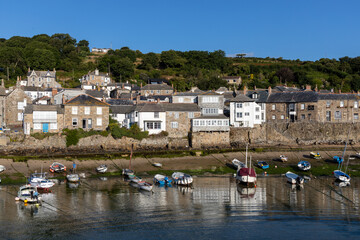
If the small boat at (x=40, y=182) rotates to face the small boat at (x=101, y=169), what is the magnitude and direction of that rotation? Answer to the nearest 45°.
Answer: approximately 90° to its left

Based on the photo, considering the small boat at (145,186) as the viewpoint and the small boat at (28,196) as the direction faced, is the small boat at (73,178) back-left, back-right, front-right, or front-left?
front-right

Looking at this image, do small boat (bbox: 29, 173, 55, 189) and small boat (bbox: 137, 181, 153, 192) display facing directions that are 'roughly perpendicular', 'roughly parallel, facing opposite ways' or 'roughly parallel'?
roughly parallel

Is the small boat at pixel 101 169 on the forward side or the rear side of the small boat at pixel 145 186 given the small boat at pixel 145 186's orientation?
on the rear side

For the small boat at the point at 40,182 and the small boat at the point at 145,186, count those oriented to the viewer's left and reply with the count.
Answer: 0

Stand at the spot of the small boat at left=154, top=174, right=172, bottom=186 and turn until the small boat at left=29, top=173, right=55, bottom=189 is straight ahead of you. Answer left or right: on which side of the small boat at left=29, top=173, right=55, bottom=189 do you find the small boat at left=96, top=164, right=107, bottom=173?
right

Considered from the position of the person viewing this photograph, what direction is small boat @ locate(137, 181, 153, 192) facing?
facing the viewer and to the right of the viewer

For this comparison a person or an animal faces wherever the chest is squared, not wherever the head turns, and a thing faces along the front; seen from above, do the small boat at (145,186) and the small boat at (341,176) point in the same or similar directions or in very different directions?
same or similar directions
